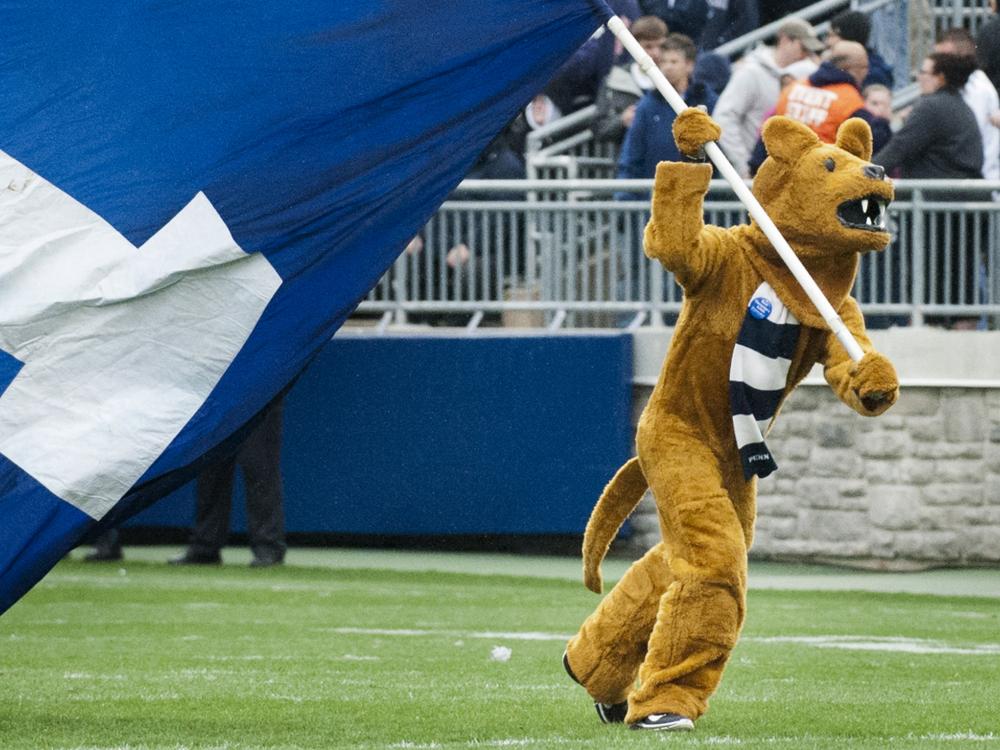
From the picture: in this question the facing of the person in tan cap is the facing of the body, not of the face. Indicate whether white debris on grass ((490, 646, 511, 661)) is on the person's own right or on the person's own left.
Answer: on the person's own right

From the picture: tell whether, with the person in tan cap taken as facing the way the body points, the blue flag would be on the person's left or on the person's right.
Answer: on the person's right
